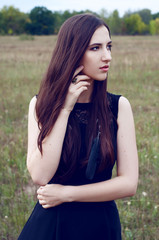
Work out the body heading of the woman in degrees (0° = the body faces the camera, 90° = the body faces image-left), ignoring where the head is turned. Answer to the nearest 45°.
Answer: approximately 0°
